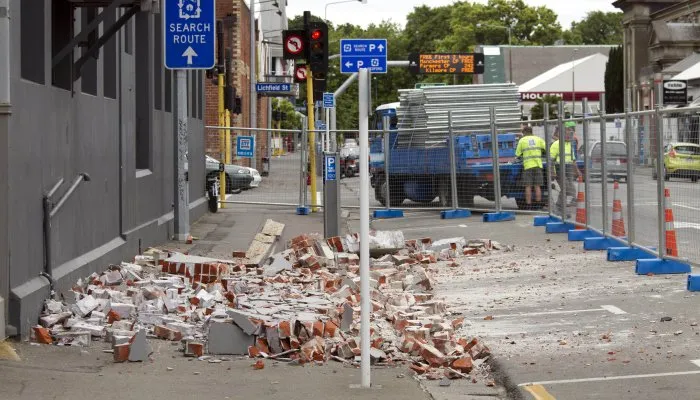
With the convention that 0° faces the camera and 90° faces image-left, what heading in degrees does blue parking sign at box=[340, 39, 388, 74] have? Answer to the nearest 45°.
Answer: approximately 0°

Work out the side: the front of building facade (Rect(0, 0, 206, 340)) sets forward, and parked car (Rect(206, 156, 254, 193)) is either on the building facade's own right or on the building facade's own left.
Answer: on the building facade's own left

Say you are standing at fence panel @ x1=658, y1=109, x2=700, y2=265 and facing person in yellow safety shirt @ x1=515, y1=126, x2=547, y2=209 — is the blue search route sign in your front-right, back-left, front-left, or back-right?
front-left

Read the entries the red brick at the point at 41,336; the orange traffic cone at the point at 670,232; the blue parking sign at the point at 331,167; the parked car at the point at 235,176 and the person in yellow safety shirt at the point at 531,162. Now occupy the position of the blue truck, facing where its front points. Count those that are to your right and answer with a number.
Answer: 1

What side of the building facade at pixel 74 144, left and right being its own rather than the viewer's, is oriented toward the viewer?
right

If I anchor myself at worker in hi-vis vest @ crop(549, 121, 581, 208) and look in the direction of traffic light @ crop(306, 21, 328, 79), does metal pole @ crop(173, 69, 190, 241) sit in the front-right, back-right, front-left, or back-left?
front-left

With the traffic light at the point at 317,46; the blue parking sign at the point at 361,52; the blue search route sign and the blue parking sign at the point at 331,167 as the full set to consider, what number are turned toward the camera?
4

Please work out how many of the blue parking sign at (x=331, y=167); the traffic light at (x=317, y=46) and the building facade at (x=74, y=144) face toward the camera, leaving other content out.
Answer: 2

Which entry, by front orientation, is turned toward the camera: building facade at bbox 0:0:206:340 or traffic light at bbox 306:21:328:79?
the traffic light

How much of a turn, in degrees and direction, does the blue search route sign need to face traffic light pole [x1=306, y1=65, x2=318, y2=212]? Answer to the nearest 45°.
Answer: approximately 180°

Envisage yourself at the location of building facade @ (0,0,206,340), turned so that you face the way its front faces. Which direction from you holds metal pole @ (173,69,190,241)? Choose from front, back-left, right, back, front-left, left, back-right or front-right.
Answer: left

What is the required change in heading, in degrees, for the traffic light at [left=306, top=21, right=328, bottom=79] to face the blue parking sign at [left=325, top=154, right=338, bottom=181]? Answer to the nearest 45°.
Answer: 0° — it already faces it

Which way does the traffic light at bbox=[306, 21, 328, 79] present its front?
toward the camera

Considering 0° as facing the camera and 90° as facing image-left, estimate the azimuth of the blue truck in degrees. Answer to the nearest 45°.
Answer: approximately 45°

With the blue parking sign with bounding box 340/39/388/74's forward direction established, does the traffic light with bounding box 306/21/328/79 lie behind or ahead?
behind

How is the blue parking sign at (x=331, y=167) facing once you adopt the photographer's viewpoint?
facing the viewer

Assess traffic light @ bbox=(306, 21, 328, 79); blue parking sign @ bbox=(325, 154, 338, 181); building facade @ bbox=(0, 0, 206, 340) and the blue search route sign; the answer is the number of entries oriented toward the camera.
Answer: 3

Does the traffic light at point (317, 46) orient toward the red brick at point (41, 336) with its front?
yes
